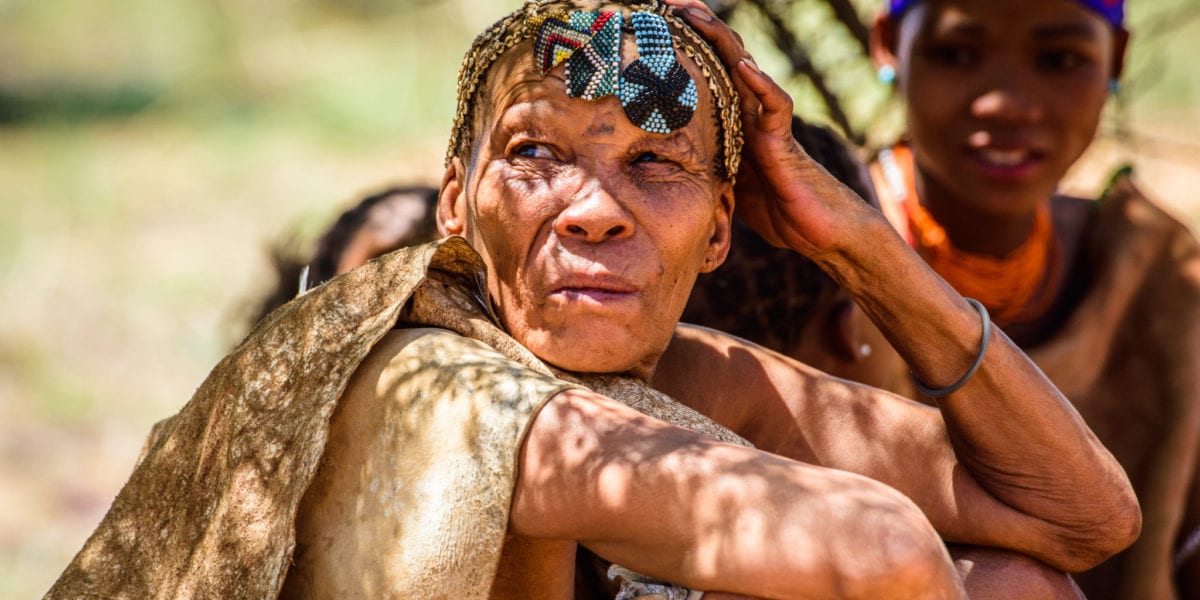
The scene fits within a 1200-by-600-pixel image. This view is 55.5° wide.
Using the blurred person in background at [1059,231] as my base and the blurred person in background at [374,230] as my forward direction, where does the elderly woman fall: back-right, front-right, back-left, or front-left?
front-left

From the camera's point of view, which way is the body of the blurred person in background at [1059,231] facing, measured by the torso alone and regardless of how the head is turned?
toward the camera

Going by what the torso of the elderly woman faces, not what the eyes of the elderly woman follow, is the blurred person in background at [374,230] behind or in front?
behind

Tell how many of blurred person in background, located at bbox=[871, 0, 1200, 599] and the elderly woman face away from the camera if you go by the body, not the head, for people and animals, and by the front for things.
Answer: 0

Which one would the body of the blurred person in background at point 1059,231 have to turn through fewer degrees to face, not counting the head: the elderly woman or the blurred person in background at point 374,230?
the elderly woman

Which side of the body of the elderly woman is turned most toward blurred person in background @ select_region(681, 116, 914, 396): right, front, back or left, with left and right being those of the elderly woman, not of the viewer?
left

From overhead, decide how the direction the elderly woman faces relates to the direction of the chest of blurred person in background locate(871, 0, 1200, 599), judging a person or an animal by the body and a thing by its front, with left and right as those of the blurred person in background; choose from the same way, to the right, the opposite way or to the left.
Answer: to the left

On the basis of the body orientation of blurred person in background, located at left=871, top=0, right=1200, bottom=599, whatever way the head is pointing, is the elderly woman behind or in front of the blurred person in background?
in front

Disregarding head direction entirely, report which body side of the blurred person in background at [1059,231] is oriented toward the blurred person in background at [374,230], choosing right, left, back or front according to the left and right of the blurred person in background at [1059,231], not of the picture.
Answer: right

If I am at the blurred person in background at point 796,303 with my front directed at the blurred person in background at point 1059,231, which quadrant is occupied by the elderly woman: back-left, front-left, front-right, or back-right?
back-right
